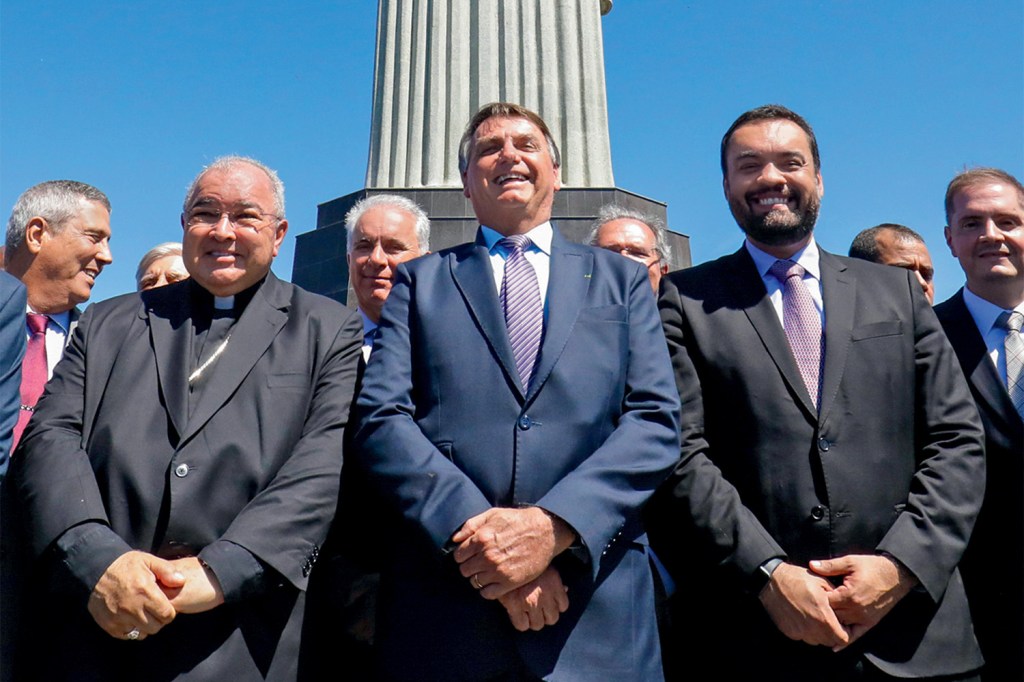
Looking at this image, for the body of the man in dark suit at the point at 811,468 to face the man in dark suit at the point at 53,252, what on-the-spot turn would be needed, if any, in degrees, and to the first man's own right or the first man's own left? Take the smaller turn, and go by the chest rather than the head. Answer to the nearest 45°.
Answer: approximately 90° to the first man's own right

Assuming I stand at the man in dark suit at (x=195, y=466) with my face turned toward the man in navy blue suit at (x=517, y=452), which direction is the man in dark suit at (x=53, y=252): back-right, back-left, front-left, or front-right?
back-left

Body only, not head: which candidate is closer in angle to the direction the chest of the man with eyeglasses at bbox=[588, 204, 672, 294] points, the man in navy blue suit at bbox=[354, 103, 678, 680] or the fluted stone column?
the man in navy blue suit

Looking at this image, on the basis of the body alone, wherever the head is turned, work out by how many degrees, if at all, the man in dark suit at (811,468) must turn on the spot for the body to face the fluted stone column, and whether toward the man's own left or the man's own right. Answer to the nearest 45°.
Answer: approximately 135° to the man's own right

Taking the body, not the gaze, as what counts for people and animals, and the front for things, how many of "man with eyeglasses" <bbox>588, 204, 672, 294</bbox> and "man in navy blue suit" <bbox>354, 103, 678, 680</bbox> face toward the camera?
2

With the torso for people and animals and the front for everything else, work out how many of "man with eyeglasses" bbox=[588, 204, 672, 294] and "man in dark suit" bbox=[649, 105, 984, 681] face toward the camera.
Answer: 2

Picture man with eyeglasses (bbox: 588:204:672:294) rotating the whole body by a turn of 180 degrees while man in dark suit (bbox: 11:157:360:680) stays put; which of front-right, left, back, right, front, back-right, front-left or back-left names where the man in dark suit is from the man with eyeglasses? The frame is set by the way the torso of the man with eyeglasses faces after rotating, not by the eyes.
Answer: back-left
